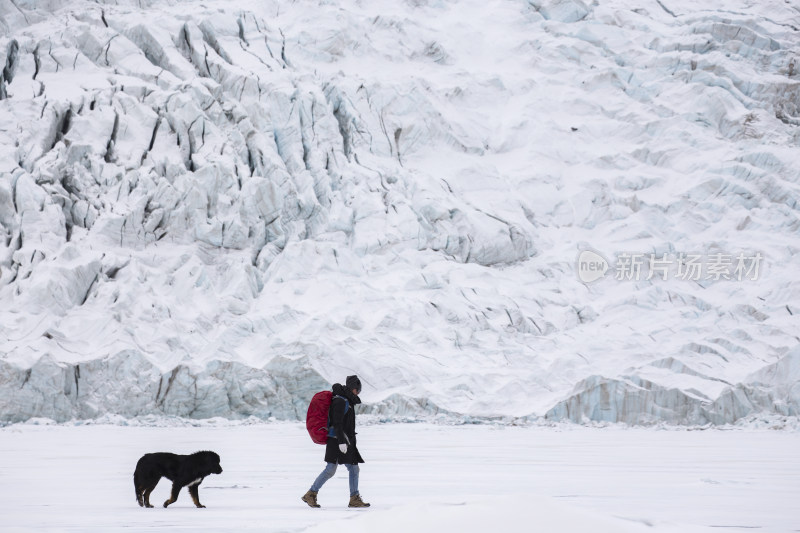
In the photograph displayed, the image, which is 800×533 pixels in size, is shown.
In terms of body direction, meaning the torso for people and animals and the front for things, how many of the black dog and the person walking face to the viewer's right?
2

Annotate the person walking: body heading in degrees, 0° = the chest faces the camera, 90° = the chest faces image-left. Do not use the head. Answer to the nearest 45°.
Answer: approximately 270°

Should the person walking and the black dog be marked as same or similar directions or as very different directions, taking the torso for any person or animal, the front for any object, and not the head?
same or similar directions

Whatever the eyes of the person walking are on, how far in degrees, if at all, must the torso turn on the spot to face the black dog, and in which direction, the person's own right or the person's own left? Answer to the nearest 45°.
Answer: approximately 180°

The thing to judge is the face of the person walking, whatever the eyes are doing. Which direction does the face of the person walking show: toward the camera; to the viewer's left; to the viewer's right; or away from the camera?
to the viewer's right

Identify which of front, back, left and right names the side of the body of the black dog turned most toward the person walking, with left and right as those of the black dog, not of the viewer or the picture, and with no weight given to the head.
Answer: front

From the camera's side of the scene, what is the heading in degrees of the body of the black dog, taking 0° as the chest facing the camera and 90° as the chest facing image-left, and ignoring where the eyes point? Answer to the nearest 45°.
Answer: approximately 270°
